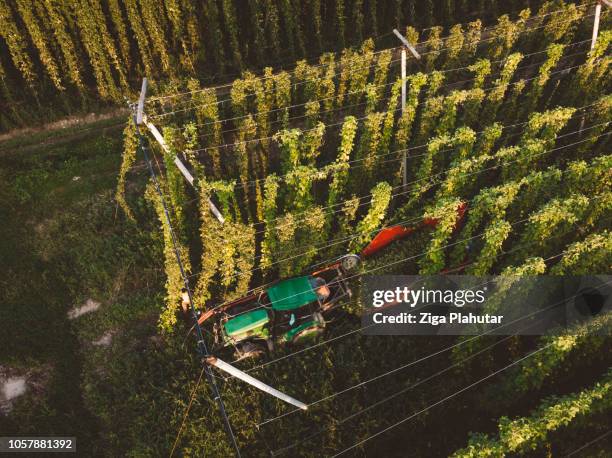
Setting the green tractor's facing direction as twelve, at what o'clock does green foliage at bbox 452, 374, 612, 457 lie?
The green foliage is roughly at 9 o'clock from the green tractor.

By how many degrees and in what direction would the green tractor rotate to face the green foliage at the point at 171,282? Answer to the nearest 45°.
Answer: approximately 45° to its right

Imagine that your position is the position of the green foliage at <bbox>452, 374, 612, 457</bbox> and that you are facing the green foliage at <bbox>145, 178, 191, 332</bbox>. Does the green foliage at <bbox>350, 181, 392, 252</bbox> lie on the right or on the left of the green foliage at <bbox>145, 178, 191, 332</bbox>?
right

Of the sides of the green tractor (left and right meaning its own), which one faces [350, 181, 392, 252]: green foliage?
back

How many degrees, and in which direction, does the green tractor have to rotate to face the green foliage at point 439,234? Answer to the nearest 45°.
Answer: approximately 135° to its left

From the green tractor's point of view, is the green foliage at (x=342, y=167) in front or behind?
behind
